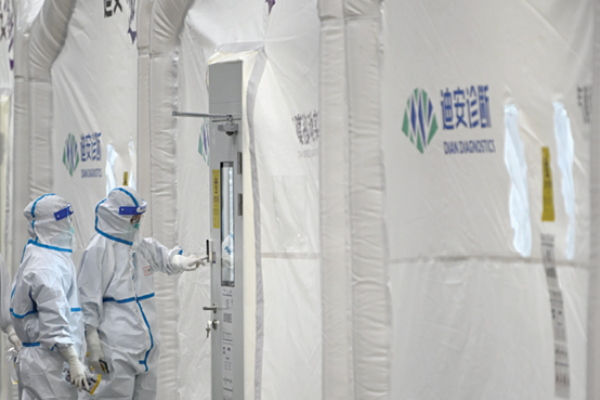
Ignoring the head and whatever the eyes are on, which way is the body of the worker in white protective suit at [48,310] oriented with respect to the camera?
to the viewer's right

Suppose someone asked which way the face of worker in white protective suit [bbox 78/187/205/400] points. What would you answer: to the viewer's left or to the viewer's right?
to the viewer's right

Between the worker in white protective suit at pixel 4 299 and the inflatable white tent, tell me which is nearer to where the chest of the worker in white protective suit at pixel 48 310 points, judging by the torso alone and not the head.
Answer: the inflatable white tent

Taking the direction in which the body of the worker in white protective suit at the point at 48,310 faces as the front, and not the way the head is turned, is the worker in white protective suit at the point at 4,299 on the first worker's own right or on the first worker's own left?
on the first worker's own left

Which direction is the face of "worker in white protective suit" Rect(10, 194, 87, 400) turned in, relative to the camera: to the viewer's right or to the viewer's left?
to the viewer's right
